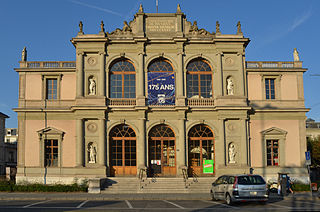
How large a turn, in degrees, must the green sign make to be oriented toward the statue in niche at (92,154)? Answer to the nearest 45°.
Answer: approximately 90° to its right

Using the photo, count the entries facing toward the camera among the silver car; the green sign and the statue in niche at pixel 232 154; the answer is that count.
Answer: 2

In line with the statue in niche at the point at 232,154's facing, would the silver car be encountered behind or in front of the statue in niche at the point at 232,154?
in front

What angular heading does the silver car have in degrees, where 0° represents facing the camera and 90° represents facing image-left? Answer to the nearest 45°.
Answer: approximately 135°

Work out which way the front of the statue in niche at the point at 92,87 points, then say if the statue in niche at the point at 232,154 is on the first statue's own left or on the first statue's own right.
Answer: on the first statue's own left

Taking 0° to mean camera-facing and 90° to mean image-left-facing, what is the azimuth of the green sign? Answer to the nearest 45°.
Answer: approximately 0°

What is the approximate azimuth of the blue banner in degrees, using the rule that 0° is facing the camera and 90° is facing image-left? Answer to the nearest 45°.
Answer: approximately 0°

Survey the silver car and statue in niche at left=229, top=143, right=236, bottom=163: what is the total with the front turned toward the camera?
1

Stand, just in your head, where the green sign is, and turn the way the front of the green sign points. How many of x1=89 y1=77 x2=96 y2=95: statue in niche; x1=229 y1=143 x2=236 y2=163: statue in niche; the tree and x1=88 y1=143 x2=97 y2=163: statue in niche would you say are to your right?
2

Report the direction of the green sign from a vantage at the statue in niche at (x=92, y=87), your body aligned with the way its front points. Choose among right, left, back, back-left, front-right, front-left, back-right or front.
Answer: left

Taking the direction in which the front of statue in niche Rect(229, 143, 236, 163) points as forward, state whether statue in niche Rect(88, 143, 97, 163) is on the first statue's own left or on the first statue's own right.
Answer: on the first statue's own right
